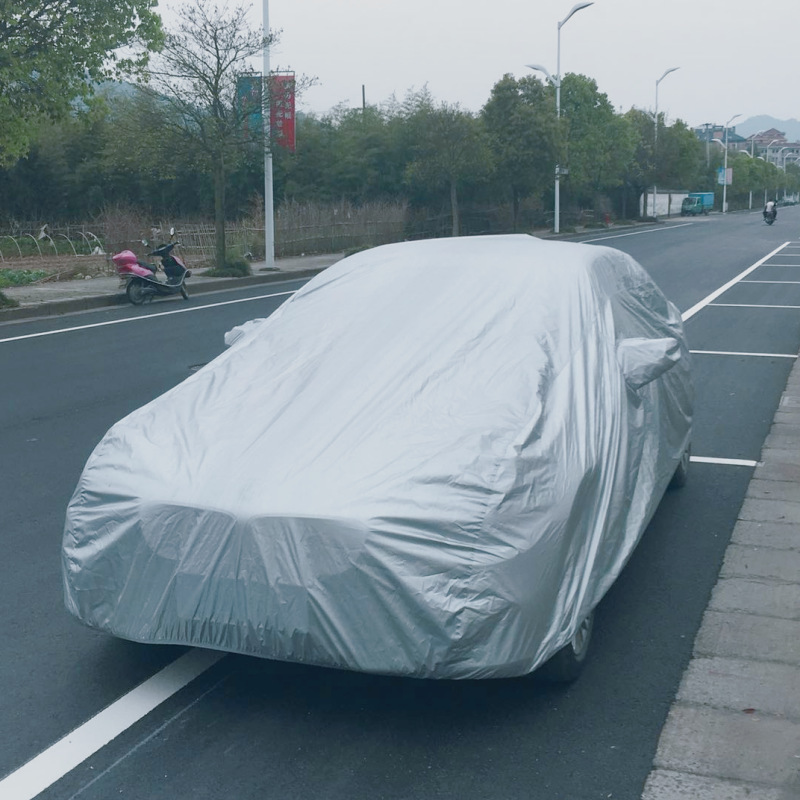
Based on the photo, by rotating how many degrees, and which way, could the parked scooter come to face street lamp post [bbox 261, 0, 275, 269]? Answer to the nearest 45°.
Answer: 0° — it already faces it

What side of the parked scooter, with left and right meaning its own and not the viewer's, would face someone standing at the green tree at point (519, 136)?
front

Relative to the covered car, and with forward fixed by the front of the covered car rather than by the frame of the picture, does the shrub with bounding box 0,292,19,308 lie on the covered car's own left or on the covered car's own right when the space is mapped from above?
on the covered car's own right

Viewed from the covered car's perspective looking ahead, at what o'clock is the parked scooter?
The parked scooter is roughly at 4 o'clock from the covered car.

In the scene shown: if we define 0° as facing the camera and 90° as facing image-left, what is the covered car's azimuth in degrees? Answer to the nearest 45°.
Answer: approximately 45°

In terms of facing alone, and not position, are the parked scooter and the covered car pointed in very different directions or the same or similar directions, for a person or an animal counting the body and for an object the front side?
very different directions

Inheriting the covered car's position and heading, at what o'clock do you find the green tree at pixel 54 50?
The green tree is roughly at 4 o'clock from the covered car.

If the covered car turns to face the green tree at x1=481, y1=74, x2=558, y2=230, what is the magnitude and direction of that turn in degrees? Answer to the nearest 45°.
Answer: approximately 135° to its right

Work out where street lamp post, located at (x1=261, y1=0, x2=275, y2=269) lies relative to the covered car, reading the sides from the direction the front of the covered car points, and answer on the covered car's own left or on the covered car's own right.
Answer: on the covered car's own right

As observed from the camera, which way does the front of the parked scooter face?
facing away from the viewer and to the right of the viewer
